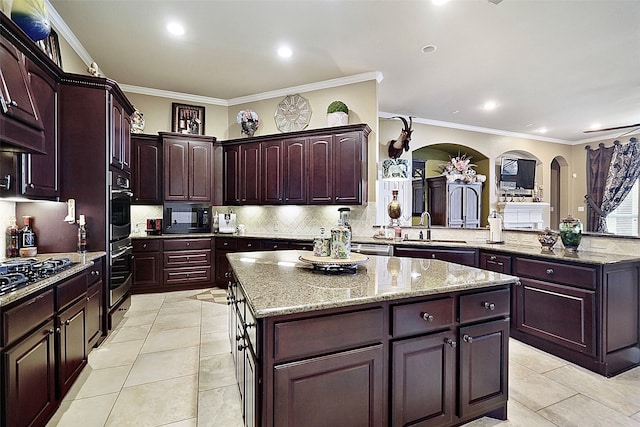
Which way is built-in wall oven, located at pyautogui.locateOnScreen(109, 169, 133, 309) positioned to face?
to the viewer's right

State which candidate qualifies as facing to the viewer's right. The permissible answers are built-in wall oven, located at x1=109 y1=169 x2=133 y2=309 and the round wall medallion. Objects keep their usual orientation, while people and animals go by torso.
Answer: the built-in wall oven

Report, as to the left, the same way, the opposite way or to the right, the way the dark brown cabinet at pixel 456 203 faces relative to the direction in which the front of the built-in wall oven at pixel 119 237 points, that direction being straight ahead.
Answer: to the right

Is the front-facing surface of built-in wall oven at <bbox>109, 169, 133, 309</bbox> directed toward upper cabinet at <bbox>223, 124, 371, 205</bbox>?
yes

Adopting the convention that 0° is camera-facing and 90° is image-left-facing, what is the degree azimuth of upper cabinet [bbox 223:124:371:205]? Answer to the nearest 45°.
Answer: approximately 45°

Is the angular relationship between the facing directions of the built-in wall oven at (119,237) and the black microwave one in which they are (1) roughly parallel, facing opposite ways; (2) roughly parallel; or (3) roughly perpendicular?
roughly perpendicular

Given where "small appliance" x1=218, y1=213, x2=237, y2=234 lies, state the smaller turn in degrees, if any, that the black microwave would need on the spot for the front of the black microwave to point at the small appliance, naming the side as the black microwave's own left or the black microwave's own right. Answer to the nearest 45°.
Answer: approximately 45° to the black microwave's own left

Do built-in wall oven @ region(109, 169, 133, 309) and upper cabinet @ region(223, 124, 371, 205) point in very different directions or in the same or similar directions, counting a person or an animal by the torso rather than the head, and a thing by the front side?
very different directions
